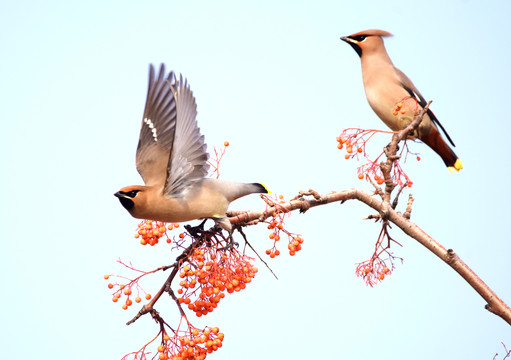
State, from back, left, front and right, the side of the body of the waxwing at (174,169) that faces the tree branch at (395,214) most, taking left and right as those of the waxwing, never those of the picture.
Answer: back

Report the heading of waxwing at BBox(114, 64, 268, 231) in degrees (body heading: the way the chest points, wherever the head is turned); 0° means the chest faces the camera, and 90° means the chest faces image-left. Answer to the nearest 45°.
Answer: approximately 90°

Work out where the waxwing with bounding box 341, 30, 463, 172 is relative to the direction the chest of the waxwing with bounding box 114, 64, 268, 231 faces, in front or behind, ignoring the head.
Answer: behind
